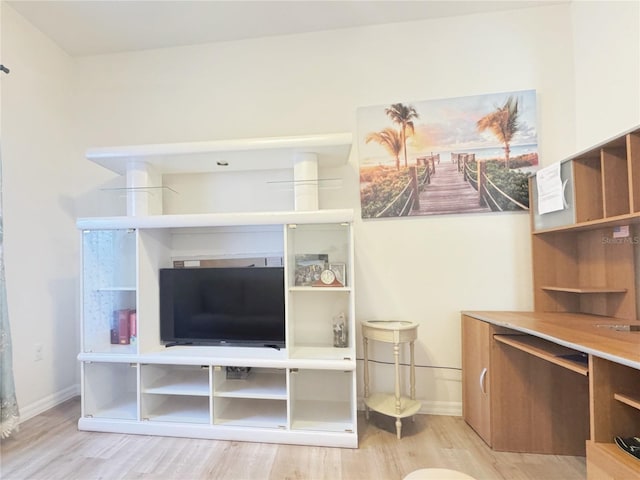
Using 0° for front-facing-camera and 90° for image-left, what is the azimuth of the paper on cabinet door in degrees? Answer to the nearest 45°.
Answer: approximately 45°

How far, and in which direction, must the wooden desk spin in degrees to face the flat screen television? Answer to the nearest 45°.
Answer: approximately 45° to its right

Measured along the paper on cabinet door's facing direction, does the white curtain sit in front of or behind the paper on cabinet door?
in front

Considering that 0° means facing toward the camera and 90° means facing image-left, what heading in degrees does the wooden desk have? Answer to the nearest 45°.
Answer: approximately 45°

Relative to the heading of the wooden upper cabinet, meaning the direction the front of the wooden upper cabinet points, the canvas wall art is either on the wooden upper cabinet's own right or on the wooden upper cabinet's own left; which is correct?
on the wooden upper cabinet's own right
